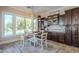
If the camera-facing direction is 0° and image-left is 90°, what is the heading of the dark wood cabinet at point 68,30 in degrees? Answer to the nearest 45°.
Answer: approximately 45°

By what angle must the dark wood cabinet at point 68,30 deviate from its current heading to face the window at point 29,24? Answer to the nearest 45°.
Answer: approximately 45° to its right

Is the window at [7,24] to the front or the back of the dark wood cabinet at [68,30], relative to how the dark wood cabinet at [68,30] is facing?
to the front

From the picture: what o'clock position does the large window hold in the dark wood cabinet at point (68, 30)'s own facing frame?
The large window is roughly at 1 o'clock from the dark wood cabinet.
